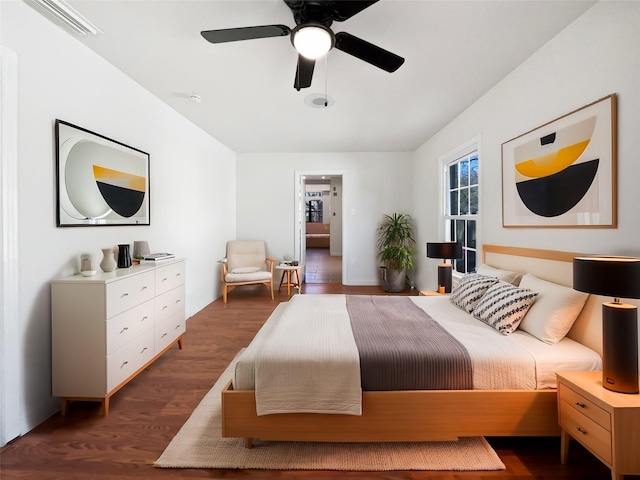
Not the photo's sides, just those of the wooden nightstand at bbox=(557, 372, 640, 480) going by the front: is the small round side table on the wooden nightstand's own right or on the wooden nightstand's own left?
on the wooden nightstand's own right

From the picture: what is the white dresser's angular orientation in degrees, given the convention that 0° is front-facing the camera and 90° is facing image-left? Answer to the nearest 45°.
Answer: approximately 315°

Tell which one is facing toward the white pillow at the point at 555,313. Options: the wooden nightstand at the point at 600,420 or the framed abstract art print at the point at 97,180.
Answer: the framed abstract art print

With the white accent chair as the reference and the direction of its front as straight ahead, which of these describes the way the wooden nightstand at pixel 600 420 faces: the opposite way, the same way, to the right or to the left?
to the right

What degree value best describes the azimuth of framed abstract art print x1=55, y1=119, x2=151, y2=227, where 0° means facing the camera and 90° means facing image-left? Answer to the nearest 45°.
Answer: approximately 315°

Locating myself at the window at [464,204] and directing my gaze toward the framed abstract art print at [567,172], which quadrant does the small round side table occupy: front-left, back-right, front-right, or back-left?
back-right

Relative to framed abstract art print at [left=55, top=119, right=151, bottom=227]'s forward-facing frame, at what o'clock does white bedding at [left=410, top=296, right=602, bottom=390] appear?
The white bedding is roughly at 12 o'clock from the framed abstract art print.

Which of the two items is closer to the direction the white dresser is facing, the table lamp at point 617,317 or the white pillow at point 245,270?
the table lamp

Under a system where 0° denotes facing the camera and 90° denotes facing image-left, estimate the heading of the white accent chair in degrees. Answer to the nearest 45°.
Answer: approximately 0°
